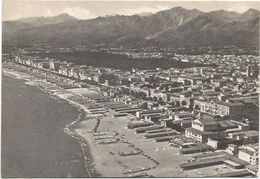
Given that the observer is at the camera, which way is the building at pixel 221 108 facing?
facing the viewer and to the left of the viewer

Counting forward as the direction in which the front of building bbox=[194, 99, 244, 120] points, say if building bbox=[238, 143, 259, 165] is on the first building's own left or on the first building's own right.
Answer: on the first building's own left
